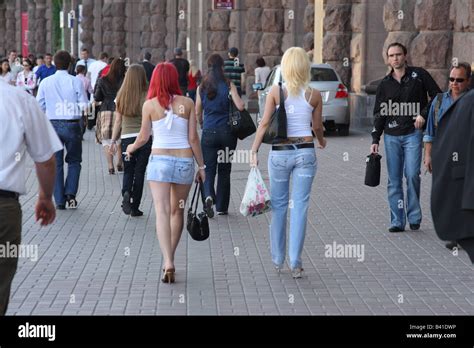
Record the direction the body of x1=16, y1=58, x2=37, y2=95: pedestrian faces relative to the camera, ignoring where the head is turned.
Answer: toward the camera

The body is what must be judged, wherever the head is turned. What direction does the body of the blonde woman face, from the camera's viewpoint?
away from the camera

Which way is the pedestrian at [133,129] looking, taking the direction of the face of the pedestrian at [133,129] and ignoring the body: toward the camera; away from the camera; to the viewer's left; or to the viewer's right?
away from the camera

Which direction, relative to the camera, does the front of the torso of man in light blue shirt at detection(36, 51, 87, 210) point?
away from the camera

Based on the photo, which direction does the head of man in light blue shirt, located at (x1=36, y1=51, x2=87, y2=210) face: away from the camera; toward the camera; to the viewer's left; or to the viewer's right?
away from the camera

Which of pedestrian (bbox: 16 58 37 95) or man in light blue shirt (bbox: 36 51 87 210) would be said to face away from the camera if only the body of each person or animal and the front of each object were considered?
the man in light blue shirt

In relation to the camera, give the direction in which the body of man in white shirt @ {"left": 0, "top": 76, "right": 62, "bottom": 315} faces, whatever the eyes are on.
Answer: away from the camera

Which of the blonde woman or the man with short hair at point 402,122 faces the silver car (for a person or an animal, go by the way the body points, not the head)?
the blonde woman

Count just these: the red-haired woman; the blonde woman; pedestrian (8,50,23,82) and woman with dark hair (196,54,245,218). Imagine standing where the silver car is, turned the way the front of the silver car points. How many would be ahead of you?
1

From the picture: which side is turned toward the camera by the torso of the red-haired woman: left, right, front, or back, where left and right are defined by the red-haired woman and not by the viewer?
back

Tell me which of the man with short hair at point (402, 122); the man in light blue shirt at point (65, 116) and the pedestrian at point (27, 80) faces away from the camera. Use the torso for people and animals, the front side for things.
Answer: the man in light blue shirt

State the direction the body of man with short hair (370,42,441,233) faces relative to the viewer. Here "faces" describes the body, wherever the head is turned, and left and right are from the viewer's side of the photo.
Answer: facing the viewer

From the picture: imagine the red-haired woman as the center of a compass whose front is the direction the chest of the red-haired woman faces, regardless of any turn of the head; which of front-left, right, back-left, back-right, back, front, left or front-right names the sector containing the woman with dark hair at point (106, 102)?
front

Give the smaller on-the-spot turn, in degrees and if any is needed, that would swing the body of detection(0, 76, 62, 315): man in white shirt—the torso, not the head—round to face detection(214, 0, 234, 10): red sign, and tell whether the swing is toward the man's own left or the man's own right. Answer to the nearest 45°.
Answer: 0° — they already face it

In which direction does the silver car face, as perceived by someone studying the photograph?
facing away from the viewer and to the left of the viewer

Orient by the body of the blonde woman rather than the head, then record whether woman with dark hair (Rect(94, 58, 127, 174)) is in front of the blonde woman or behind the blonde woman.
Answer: in front

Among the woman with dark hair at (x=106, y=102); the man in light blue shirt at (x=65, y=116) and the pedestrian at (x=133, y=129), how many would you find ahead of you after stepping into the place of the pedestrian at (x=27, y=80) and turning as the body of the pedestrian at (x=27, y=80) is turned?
3

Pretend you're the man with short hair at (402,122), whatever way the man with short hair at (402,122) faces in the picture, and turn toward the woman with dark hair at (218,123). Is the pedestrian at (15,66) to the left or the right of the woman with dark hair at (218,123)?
right

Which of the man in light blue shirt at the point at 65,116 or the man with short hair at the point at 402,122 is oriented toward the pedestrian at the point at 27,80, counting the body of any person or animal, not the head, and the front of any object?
the man in light blue shirt

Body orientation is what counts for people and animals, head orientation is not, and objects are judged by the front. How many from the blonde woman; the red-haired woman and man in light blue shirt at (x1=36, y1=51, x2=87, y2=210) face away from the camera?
3
